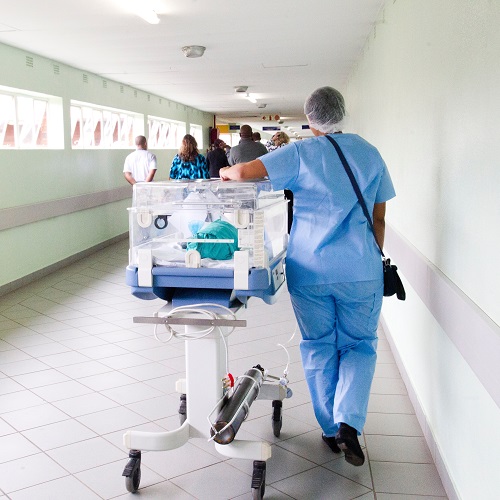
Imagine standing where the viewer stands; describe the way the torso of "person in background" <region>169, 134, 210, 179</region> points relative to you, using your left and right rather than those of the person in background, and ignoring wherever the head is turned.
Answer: facing away from the viewer

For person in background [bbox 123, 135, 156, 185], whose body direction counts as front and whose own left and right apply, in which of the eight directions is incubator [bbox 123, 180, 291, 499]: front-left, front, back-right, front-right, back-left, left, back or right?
back

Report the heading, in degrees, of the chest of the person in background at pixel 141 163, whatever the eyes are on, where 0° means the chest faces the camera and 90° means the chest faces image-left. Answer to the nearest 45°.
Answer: approximately 180°

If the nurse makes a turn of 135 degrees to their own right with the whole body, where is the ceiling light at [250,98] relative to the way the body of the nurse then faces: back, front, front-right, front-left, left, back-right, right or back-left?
back-left

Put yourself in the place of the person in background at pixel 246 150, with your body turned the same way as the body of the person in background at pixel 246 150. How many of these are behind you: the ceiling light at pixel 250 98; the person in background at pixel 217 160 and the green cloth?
1

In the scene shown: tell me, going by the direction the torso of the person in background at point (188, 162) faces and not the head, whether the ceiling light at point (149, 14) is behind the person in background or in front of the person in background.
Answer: behind

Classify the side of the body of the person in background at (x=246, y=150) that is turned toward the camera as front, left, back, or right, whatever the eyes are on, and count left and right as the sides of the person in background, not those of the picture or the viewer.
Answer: back

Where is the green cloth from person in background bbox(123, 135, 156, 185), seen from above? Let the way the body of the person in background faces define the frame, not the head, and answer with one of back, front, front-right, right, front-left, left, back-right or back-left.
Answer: back

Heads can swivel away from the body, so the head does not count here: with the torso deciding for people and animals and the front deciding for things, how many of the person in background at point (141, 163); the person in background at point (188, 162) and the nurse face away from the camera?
3

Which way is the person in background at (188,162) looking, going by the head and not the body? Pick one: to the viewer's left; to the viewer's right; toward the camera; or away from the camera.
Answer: away from the camera

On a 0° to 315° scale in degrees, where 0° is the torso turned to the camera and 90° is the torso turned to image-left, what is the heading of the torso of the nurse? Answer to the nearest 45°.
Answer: approximately 180°

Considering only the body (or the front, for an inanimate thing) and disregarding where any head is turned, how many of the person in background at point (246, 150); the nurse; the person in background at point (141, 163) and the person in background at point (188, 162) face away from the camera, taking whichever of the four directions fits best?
4
